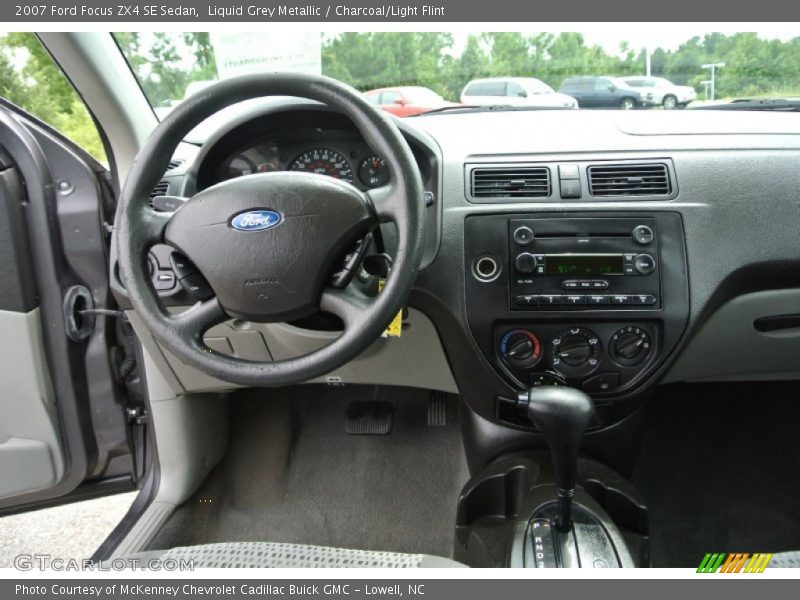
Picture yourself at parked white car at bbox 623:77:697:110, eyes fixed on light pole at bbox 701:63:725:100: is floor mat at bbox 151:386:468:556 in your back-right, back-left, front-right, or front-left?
back-right

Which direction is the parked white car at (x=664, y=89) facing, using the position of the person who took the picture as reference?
facing the viewer and to the right of the viewer

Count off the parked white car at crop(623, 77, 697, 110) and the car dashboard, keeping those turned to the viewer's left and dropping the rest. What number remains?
0

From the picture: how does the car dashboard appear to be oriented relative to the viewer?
toward the camera
